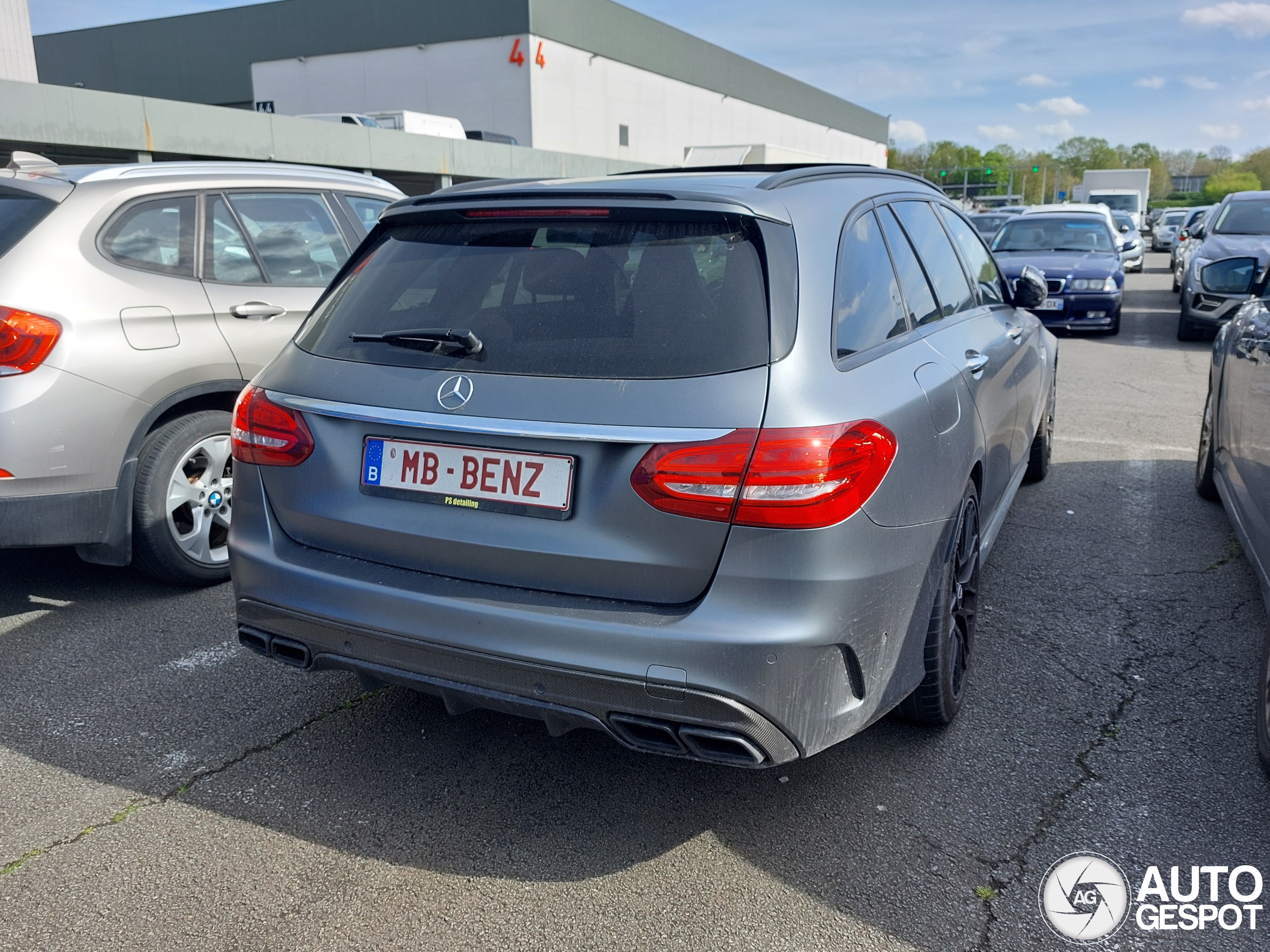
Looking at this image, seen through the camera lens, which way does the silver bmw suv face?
facing away from the viewer and to the right of the viewer

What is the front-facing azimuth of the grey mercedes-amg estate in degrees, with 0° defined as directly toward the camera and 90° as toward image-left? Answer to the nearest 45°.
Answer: approximately 225°

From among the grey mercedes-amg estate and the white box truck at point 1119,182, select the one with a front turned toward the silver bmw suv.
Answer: the white box truck

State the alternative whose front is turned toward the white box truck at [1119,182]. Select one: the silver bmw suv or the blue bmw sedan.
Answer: the silver bmw suv

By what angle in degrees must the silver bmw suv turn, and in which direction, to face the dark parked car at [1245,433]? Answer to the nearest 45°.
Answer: approximately 45° to its right

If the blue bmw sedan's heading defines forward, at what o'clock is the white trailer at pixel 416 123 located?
The white trailer is roughly at 4 o'clock from the blue bmw sedan.

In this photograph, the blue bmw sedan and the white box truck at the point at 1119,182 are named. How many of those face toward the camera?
2

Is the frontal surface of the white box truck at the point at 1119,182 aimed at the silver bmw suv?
yes

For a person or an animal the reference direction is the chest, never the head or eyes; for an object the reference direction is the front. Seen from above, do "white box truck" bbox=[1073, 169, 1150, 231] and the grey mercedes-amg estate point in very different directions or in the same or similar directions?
very different directions

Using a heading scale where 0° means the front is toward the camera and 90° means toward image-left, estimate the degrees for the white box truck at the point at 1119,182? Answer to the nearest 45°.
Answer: approximately 0°

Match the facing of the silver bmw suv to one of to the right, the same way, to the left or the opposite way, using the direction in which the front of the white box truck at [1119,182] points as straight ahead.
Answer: the opposite way
